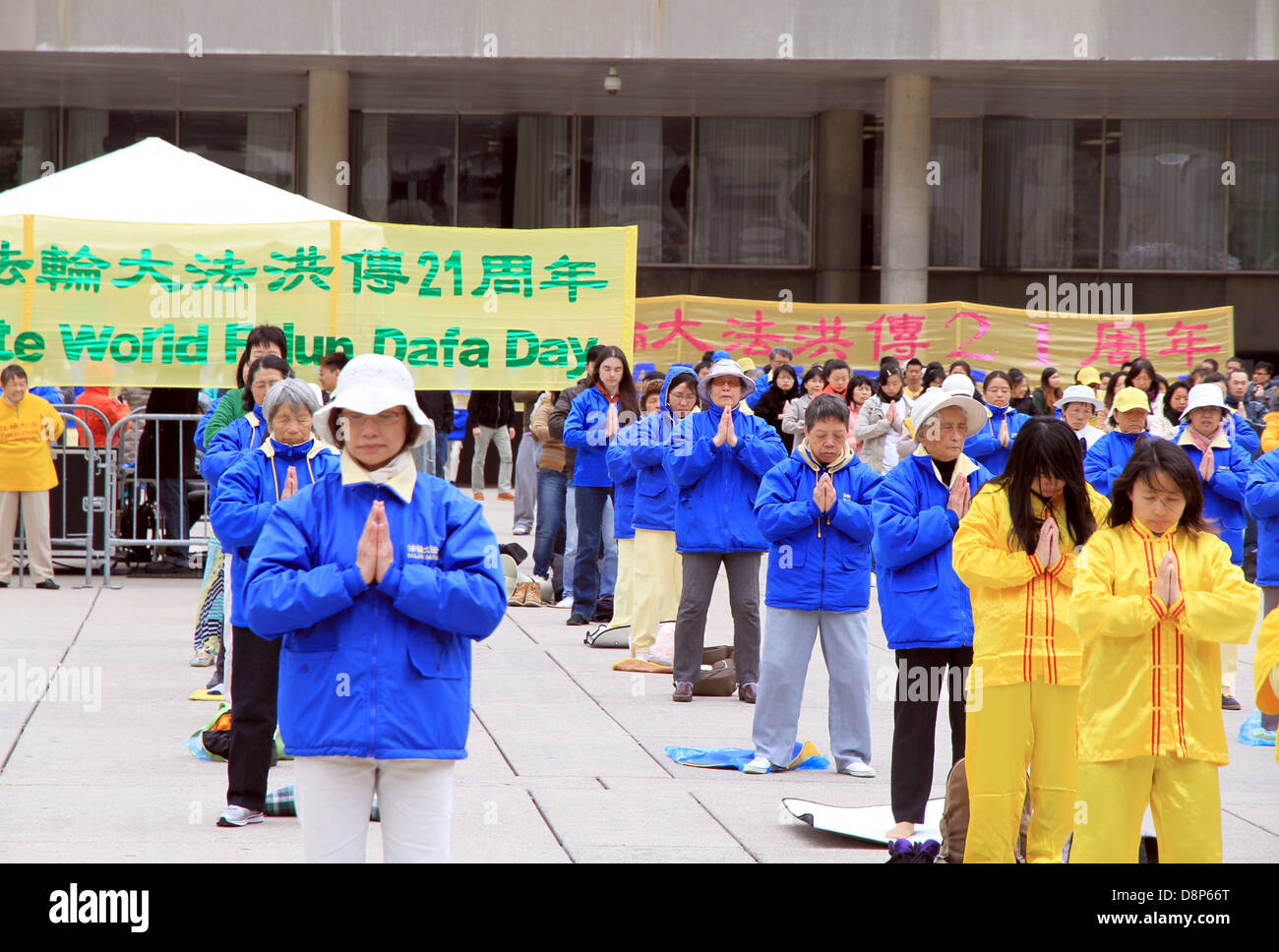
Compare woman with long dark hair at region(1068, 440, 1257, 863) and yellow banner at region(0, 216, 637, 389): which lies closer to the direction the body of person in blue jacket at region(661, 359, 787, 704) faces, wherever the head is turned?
the woman with long dark hair

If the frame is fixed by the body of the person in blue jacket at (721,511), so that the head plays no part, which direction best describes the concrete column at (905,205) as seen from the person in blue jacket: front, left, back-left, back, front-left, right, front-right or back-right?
back

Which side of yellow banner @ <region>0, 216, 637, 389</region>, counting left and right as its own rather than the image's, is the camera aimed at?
front

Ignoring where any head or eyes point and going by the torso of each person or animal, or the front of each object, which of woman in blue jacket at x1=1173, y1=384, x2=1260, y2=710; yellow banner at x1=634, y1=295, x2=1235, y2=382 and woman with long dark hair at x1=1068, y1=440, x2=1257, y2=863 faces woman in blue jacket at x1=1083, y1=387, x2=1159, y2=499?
the yellow banner

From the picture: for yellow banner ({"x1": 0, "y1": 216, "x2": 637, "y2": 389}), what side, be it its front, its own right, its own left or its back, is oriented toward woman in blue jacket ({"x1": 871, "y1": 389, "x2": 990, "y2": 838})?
front

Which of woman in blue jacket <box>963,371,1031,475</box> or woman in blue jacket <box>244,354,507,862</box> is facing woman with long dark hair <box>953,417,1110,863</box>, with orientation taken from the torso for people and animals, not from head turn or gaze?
woman in blue jacket <box>963,371,1031,475</box>

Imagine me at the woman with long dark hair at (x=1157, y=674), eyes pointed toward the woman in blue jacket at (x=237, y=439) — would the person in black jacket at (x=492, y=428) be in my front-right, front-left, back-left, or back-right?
front-right

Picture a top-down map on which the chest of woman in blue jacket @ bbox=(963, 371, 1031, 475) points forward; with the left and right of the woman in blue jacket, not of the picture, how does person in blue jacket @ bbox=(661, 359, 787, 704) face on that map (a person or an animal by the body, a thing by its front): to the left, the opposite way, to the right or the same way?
the same way

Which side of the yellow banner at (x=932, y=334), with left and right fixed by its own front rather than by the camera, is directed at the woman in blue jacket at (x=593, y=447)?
front

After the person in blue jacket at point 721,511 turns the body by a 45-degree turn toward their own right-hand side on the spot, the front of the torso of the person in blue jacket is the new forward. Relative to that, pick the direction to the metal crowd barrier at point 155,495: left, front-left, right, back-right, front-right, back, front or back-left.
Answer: right

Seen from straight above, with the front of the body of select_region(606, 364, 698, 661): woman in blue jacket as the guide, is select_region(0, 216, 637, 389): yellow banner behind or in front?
behind

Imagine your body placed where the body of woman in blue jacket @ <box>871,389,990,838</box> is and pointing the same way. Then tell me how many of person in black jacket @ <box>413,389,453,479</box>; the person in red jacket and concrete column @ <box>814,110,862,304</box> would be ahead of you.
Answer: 0

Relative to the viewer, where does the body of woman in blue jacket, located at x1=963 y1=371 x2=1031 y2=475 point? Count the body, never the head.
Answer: toward the camera

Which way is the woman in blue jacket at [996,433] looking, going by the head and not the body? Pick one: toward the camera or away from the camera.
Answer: toward the camera

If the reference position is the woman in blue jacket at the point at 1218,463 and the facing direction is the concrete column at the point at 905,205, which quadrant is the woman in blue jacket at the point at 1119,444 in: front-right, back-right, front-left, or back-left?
front-left

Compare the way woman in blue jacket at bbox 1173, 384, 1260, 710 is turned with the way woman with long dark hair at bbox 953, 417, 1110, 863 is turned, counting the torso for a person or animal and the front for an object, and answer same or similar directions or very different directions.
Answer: same or similar directions

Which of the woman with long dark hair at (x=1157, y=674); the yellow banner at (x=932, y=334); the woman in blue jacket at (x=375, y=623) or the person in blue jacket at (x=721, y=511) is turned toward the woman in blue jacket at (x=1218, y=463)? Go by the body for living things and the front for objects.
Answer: the yellow banner
